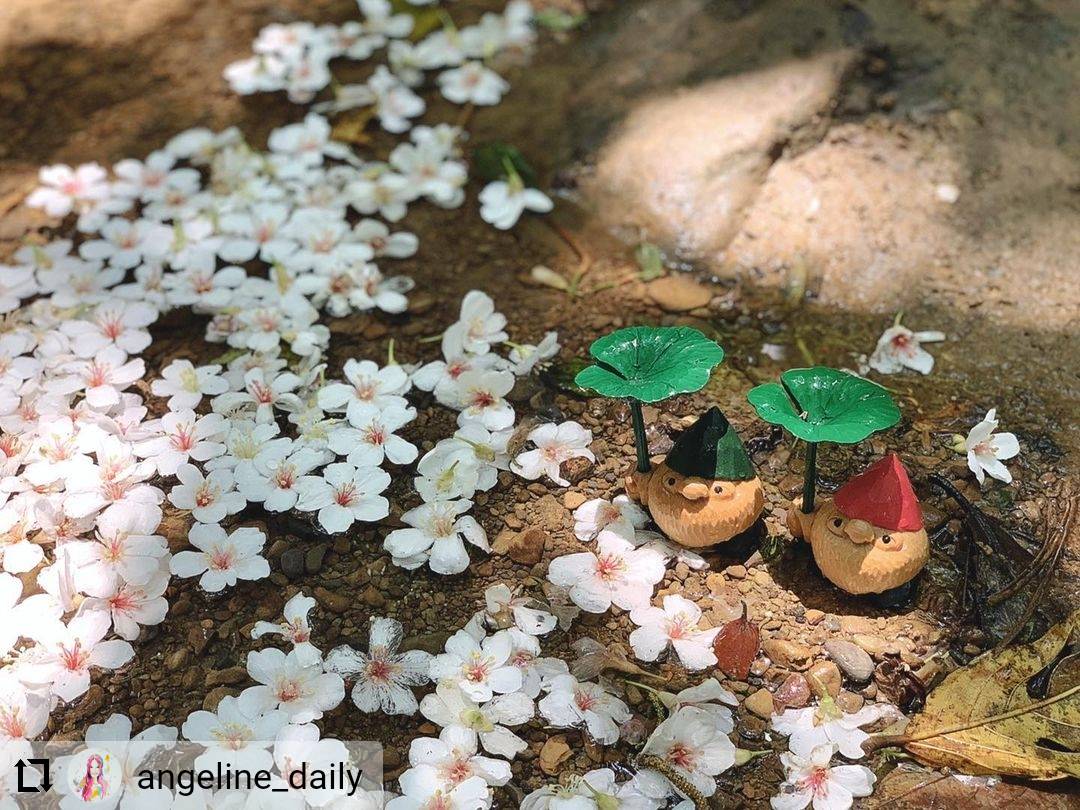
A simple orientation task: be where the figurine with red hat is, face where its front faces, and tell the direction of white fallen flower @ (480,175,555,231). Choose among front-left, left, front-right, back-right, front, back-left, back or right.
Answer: back-right

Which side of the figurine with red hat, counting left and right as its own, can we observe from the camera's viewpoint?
front

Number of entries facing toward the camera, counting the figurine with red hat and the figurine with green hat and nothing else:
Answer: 2

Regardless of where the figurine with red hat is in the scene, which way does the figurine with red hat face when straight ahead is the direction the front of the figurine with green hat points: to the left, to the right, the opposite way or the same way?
the same way

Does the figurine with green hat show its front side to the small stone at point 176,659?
no

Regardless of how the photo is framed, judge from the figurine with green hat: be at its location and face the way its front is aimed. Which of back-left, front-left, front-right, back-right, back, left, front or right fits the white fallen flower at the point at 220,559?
right

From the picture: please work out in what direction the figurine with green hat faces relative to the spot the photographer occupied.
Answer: facing the viewer

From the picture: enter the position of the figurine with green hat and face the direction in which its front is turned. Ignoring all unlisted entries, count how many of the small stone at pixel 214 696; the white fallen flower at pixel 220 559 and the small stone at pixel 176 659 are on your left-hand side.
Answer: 0

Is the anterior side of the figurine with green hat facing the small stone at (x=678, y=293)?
no

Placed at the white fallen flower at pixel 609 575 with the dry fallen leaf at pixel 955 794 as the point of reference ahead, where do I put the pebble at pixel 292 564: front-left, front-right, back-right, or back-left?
back-right
